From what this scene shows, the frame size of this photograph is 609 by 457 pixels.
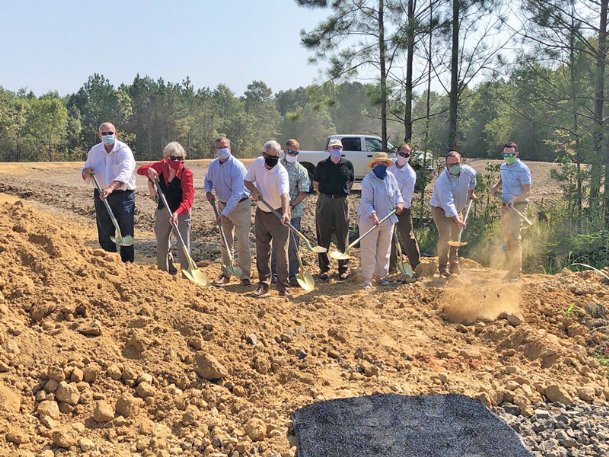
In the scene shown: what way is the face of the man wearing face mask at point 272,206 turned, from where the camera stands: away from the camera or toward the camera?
toward the camera

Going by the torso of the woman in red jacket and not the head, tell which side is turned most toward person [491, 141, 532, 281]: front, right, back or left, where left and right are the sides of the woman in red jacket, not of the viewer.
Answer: left

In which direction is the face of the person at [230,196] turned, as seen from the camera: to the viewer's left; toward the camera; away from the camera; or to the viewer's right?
toward the camera

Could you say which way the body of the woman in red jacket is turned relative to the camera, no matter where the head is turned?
toward the camera

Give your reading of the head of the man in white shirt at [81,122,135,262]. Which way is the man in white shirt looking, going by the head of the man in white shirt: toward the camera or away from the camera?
toward the camera

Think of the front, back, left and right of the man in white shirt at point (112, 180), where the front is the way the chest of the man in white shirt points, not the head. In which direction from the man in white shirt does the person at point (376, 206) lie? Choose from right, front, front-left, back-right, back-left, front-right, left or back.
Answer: left

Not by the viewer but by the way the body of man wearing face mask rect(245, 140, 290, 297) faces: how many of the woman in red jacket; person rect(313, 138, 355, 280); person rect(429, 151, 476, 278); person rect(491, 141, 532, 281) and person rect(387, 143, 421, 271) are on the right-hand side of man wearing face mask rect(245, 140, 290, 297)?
1

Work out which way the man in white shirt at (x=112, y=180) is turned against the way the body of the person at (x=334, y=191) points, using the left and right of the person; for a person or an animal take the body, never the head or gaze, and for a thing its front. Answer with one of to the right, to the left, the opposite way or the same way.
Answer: the same way

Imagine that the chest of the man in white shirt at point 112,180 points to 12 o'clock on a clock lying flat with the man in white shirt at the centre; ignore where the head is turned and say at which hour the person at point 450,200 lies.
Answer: The person is roughly at 9 o'clock from the man in white shirt.

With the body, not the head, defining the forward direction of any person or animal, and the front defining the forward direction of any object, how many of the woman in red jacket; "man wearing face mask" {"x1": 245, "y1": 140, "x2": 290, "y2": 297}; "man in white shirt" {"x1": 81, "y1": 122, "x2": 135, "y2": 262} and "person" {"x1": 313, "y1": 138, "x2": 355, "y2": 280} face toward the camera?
4

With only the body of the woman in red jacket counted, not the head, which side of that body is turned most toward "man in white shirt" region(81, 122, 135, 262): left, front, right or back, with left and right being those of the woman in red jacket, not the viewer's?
right

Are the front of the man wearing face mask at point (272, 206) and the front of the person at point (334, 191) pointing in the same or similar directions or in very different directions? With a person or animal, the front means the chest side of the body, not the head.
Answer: same or similar directions

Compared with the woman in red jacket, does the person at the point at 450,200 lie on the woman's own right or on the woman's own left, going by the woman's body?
on the woman's own left

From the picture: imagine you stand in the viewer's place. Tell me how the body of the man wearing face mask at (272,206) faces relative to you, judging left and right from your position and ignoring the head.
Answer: facing the viewer

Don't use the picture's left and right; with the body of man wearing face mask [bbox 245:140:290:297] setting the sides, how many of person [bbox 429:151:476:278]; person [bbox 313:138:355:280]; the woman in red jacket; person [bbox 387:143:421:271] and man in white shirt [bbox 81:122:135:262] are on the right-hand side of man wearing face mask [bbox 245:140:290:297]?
2

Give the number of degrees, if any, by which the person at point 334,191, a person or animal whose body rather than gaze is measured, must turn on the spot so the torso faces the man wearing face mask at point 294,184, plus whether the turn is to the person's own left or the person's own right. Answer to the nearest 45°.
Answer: approximately 45° to the person's own right

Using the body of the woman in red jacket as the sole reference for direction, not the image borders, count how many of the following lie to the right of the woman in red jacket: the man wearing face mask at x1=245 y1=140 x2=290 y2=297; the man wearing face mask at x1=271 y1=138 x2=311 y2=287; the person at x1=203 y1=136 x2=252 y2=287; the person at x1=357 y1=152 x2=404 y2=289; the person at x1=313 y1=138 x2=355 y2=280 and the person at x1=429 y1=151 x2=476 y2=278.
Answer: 0

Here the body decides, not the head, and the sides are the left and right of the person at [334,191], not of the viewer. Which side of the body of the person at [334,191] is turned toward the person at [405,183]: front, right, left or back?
left
